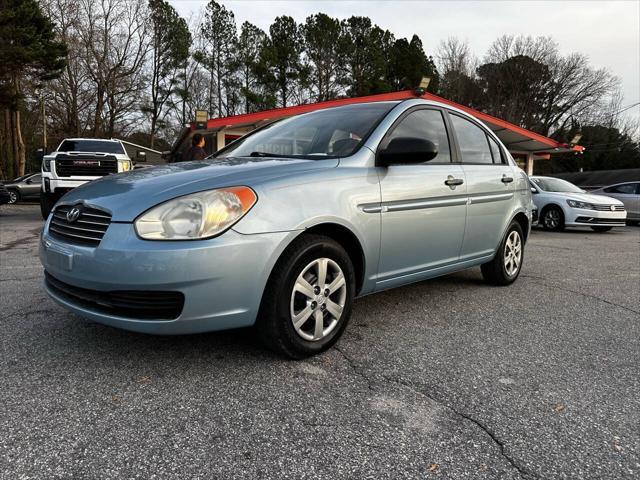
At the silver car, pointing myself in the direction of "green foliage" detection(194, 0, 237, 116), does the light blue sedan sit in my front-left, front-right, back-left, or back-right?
back-left

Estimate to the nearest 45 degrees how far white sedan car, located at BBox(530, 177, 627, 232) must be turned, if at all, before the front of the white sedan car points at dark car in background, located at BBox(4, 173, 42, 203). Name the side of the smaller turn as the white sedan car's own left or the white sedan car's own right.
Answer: approximately 135° to the white sedan car's own right

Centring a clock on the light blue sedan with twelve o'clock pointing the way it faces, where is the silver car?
The silver car is roughly at 6 o'clock from the light blue sedan.

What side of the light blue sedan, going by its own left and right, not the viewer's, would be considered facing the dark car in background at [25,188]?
right

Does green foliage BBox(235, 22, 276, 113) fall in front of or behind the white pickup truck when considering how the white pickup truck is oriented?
behind

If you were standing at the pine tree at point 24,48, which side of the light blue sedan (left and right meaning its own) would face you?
right

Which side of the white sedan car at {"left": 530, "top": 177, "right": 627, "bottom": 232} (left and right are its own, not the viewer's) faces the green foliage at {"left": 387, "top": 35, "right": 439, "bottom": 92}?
back

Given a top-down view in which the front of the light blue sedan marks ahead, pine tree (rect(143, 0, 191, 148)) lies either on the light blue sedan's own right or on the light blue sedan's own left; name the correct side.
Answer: on the light blue sedan's own right
